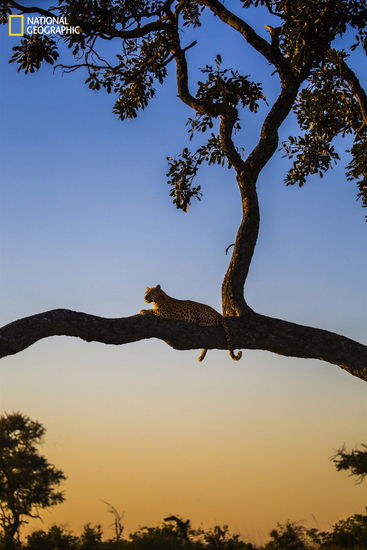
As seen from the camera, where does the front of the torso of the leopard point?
to the viewer's left

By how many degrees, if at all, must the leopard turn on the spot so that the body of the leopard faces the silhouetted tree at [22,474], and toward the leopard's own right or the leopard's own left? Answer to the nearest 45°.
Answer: approximately 45° to the leopard's own right
